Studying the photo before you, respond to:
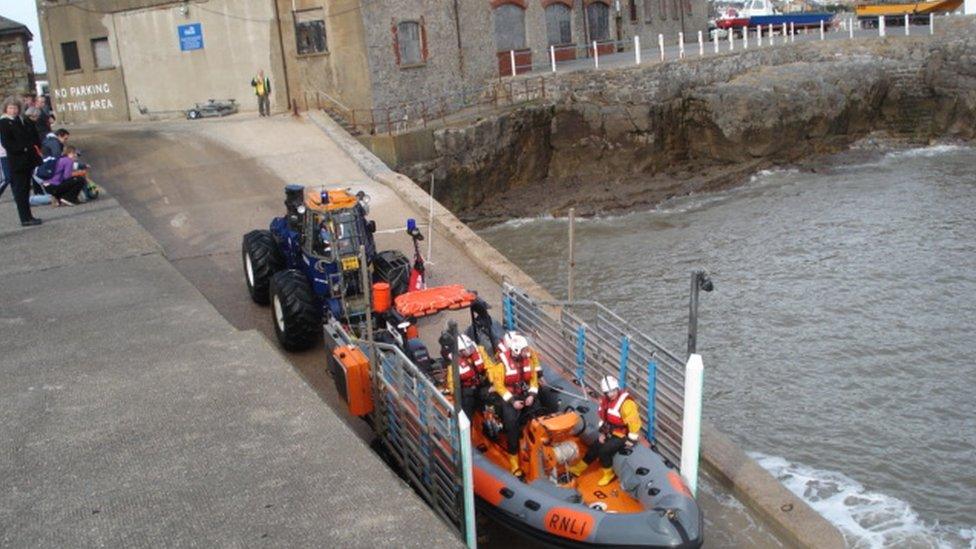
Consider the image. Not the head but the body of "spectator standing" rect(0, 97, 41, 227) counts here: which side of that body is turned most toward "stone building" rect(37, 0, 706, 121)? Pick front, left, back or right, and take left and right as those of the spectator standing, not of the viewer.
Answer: left

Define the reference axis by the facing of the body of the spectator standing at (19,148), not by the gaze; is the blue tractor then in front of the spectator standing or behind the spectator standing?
in front

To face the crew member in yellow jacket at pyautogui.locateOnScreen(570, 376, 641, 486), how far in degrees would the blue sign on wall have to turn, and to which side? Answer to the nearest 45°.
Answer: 0° — it already faces them

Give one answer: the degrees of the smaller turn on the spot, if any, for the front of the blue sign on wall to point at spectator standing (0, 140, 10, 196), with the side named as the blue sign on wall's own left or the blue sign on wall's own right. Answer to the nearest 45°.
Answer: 0° — it already faces them

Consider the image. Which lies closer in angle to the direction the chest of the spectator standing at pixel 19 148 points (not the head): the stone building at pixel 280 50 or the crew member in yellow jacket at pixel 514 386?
the crew member in yellow jacket

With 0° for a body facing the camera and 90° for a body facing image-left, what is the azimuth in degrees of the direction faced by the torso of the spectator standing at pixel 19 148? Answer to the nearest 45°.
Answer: approximately 315°

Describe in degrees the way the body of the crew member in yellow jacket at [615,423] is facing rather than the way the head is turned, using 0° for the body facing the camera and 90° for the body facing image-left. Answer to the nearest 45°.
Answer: approximately 45°

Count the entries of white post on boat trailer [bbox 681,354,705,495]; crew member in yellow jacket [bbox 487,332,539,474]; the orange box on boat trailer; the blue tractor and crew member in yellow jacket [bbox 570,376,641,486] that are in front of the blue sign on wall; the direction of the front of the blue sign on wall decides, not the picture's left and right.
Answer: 5

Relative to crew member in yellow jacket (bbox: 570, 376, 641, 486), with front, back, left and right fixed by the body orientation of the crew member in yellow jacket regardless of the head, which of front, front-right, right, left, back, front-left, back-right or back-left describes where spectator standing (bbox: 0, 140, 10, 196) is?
right

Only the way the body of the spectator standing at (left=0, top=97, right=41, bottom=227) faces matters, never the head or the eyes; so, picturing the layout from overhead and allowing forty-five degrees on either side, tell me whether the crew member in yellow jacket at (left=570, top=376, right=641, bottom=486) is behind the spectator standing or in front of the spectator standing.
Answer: in front

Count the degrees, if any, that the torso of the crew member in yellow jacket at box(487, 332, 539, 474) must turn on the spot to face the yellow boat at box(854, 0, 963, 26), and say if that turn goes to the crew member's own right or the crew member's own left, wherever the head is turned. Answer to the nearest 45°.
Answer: approximately 135° to the crew member's own left

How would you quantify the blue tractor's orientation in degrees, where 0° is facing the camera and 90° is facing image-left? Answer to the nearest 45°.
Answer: approximately 135°
